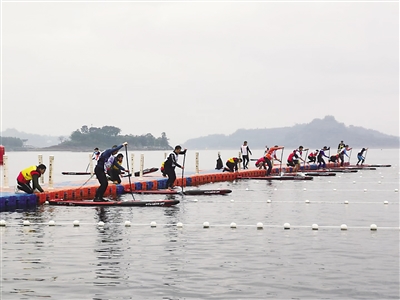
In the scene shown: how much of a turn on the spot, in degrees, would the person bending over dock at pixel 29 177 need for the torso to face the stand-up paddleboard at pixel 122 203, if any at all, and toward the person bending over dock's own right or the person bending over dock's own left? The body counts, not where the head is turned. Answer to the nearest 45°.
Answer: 0° — they already face it

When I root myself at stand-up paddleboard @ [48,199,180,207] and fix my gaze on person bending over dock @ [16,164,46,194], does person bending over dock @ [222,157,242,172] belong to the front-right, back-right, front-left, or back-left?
back-right

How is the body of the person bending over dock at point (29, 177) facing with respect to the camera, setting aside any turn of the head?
to the viewer's right
